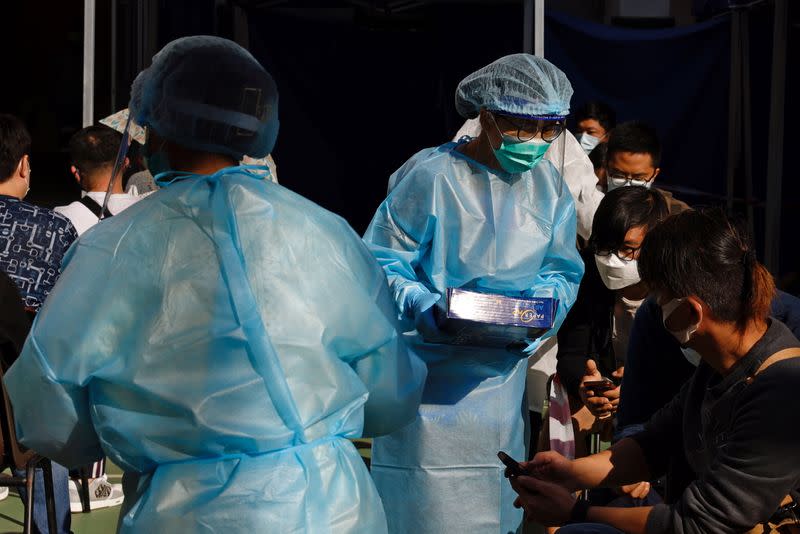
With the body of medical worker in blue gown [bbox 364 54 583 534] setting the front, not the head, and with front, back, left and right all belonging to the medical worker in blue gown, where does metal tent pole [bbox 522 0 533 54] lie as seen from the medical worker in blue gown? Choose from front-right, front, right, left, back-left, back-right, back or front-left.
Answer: back-left

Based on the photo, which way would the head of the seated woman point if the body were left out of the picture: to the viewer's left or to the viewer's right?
to the viewer's left

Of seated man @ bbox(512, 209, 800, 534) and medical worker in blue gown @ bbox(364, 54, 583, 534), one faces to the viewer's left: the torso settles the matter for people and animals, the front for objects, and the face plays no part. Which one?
the seated man

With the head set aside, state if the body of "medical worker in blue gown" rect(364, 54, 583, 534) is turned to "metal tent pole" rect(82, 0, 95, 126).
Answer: no

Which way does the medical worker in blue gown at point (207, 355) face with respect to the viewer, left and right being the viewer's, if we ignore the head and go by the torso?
facing away from the viewer

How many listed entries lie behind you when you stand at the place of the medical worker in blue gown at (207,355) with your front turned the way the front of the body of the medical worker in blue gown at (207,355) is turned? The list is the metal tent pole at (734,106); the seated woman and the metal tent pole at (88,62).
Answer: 0

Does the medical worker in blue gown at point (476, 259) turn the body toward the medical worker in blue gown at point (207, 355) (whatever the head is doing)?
no

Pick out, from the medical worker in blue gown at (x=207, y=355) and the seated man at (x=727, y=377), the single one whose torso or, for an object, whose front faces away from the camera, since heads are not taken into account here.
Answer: the medical worker in blue gown

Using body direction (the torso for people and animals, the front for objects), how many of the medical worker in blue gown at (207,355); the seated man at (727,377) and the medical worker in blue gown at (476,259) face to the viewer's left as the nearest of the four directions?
1

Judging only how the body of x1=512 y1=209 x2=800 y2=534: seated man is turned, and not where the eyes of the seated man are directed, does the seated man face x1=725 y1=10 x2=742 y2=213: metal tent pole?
no

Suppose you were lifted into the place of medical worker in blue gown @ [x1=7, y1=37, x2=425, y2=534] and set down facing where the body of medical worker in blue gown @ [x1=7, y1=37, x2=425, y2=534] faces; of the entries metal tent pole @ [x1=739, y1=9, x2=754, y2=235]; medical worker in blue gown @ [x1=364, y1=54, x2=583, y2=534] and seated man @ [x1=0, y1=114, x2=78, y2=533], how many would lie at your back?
0

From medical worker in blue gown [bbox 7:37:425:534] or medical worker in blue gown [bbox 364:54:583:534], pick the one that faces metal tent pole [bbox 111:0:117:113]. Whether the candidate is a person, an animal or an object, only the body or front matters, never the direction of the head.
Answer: medical worker in blue gown [bbox 7:37:425:534]

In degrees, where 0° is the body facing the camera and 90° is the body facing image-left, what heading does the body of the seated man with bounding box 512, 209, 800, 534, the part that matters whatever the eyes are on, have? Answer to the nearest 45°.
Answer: approximately 90°

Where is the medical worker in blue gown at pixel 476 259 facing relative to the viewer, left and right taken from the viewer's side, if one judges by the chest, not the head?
facing the viewer and to the right of the viewer

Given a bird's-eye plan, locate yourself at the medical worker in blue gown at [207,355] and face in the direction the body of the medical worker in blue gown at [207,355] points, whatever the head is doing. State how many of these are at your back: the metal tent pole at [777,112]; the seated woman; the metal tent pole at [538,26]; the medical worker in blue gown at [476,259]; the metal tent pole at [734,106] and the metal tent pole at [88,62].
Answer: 0

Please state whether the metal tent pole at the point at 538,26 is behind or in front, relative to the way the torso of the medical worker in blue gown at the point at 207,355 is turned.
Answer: in front

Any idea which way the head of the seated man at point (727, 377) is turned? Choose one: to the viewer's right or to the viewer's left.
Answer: to the viewer's left

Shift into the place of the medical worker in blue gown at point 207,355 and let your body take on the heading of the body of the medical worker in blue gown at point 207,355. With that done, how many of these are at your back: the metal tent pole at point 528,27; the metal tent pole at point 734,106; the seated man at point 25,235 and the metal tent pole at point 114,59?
0
